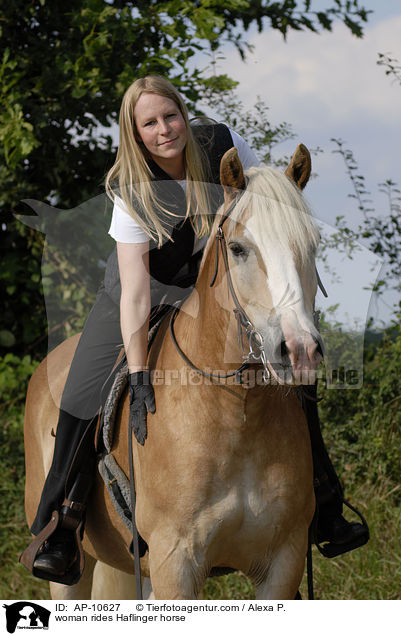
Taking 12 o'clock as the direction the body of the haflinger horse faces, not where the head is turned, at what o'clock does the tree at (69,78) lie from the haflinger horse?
The tree is roughly at 7 o'clock from the haflinger horse.

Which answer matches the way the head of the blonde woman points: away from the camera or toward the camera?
toward the camera

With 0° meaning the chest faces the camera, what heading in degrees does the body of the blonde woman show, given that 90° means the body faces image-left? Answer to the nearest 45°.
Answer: approximately 0°

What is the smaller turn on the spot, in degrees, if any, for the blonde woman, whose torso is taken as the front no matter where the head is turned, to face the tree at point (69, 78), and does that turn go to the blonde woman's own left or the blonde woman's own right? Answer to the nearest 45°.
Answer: approximately 180°

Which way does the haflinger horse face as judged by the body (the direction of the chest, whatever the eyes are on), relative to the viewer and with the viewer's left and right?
facing the viewer and to the right of the viewer
